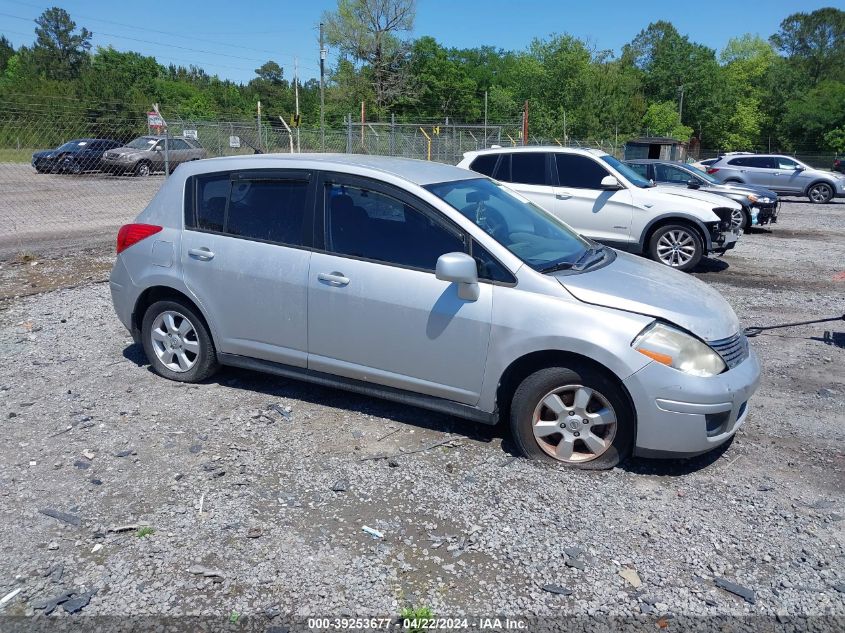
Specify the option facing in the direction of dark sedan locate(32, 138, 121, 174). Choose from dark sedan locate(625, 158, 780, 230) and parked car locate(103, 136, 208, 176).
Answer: the parked car

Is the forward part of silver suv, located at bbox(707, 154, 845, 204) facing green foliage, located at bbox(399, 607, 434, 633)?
no

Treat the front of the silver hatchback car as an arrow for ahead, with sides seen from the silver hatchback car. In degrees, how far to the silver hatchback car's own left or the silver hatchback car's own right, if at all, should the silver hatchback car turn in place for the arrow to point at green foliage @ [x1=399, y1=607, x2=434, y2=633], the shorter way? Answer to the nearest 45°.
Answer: approximately 45° to the silver hatchback car's own right

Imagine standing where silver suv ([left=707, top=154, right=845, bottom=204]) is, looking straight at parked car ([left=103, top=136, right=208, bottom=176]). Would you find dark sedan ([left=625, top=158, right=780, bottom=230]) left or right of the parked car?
left

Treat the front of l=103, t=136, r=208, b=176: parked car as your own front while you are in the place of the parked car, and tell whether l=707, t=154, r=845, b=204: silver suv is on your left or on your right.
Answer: on your left

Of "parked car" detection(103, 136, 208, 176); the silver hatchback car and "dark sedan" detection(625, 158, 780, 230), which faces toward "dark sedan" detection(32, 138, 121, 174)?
the parked car

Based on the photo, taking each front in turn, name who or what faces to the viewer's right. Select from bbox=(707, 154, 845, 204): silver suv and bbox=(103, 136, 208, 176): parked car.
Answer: the silver suv

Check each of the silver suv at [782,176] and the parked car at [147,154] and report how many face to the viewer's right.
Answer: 1

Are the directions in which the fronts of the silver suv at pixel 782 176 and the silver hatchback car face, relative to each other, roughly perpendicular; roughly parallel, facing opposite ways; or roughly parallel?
roughly parallel

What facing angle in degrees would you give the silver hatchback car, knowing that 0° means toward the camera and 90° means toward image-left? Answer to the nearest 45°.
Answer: approximately 315°

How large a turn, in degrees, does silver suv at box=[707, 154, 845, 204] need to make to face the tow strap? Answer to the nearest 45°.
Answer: approximately 90° to its right

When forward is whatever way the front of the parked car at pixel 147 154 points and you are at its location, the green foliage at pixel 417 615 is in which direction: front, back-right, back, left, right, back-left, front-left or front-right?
front-left

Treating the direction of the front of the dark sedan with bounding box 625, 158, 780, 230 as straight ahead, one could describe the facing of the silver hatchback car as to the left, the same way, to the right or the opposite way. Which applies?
the same way

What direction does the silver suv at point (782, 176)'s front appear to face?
to the viewer's right

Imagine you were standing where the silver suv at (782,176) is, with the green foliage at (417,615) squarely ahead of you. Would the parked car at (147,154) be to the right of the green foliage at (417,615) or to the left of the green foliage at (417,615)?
right

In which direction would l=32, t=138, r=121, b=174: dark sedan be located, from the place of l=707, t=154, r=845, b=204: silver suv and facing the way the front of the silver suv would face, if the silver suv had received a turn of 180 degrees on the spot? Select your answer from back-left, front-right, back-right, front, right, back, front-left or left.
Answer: front-left

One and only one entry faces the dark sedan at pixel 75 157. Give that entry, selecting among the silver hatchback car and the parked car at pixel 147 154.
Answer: the parked car

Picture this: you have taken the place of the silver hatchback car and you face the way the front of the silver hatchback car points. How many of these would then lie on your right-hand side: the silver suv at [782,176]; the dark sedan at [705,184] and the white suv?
0
